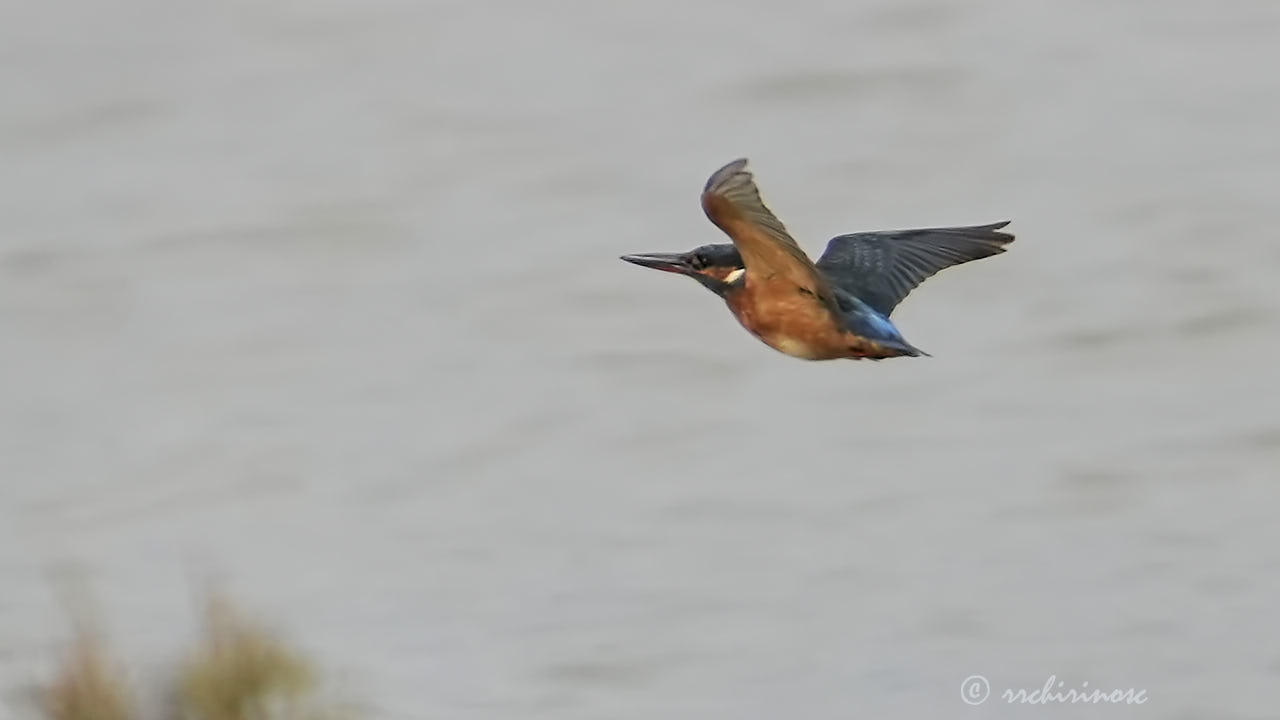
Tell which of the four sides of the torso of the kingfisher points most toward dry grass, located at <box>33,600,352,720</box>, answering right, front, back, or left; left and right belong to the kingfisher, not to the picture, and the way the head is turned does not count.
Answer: left

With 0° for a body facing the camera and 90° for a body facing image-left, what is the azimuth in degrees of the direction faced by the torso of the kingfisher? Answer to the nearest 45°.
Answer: approximately 90°
